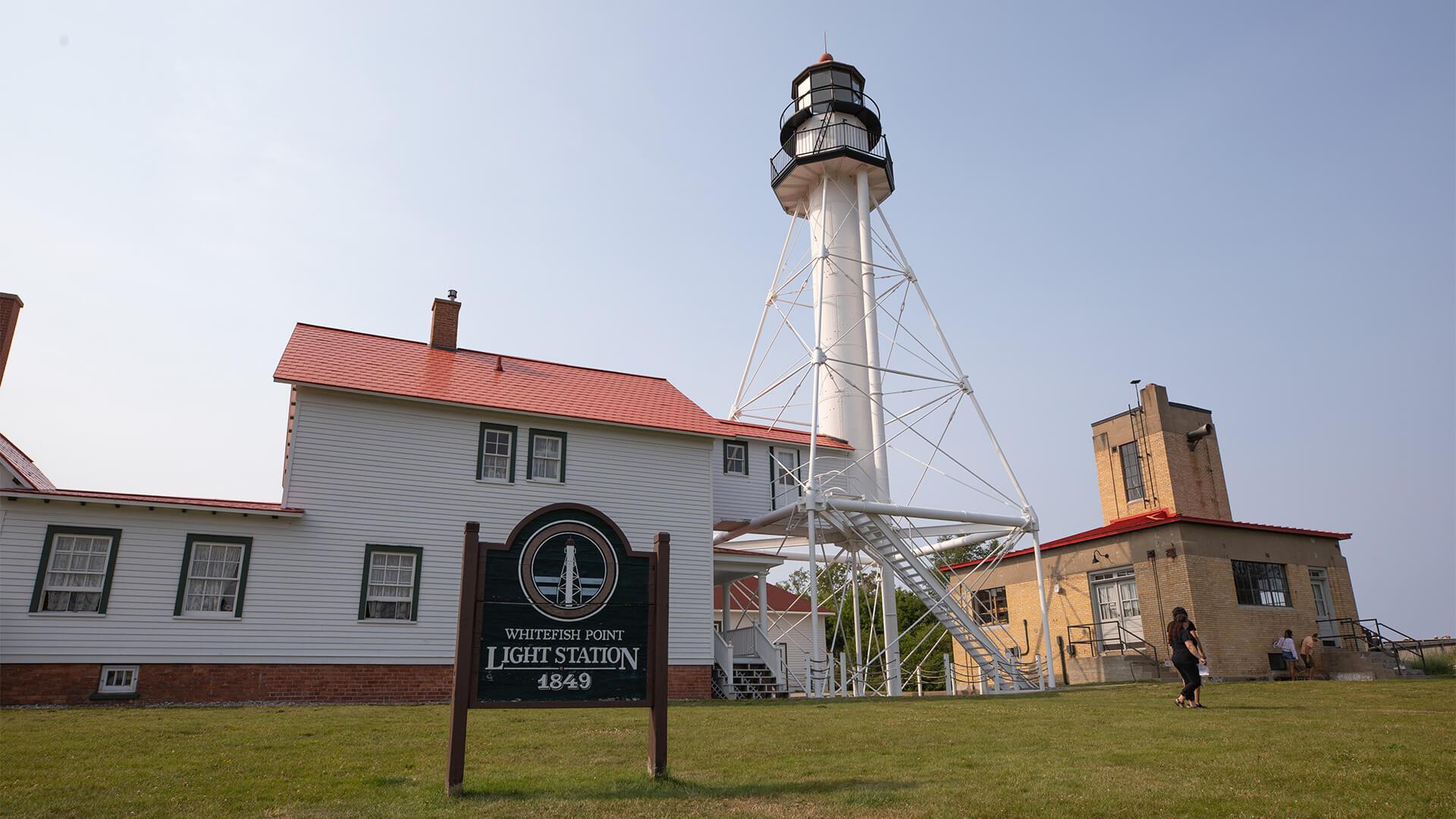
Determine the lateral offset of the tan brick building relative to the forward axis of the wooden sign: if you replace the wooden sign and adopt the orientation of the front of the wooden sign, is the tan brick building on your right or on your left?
on your left

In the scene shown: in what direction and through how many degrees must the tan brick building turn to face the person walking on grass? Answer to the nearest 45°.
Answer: approximately 45° to its left

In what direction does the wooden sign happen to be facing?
toward the camera

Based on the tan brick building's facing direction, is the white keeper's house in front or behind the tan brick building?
in front

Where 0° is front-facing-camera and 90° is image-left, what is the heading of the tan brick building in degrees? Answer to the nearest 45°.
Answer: approximately 45°

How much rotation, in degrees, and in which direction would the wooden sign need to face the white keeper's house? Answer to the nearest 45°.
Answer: approximately 180°

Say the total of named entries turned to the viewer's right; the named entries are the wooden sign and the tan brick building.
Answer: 0

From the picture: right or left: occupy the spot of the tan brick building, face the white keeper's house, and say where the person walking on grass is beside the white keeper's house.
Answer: left
